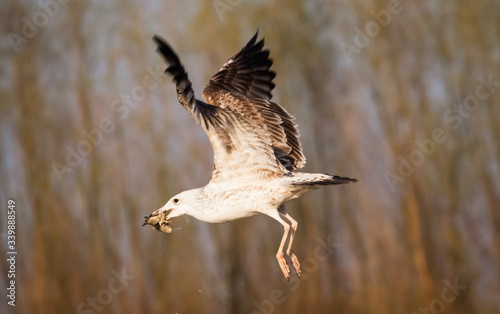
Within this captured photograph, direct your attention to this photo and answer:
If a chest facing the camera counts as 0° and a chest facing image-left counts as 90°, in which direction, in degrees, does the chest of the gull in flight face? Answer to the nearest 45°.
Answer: approximately 90°
